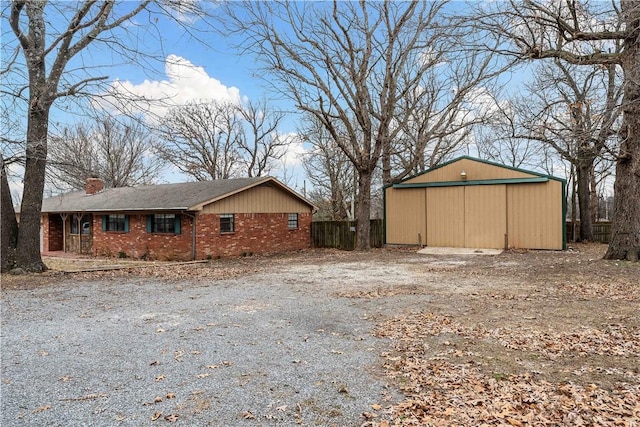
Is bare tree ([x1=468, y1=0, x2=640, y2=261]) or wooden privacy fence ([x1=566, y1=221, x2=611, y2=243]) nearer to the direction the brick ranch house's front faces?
the bare tree

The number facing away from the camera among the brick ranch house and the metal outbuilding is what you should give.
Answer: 0

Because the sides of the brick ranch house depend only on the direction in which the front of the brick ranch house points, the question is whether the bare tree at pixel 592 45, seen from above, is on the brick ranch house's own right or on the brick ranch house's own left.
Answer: on the brick ranch house's own left

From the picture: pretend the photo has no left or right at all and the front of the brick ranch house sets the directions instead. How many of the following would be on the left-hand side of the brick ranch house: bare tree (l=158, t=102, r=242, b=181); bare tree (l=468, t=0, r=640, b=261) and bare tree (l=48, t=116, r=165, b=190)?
1

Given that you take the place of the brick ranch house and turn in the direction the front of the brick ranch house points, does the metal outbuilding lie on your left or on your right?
on your left

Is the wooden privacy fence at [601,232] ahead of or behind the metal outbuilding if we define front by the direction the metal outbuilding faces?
behind

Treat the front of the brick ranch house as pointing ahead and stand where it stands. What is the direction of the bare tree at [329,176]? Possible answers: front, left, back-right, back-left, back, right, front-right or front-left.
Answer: back
